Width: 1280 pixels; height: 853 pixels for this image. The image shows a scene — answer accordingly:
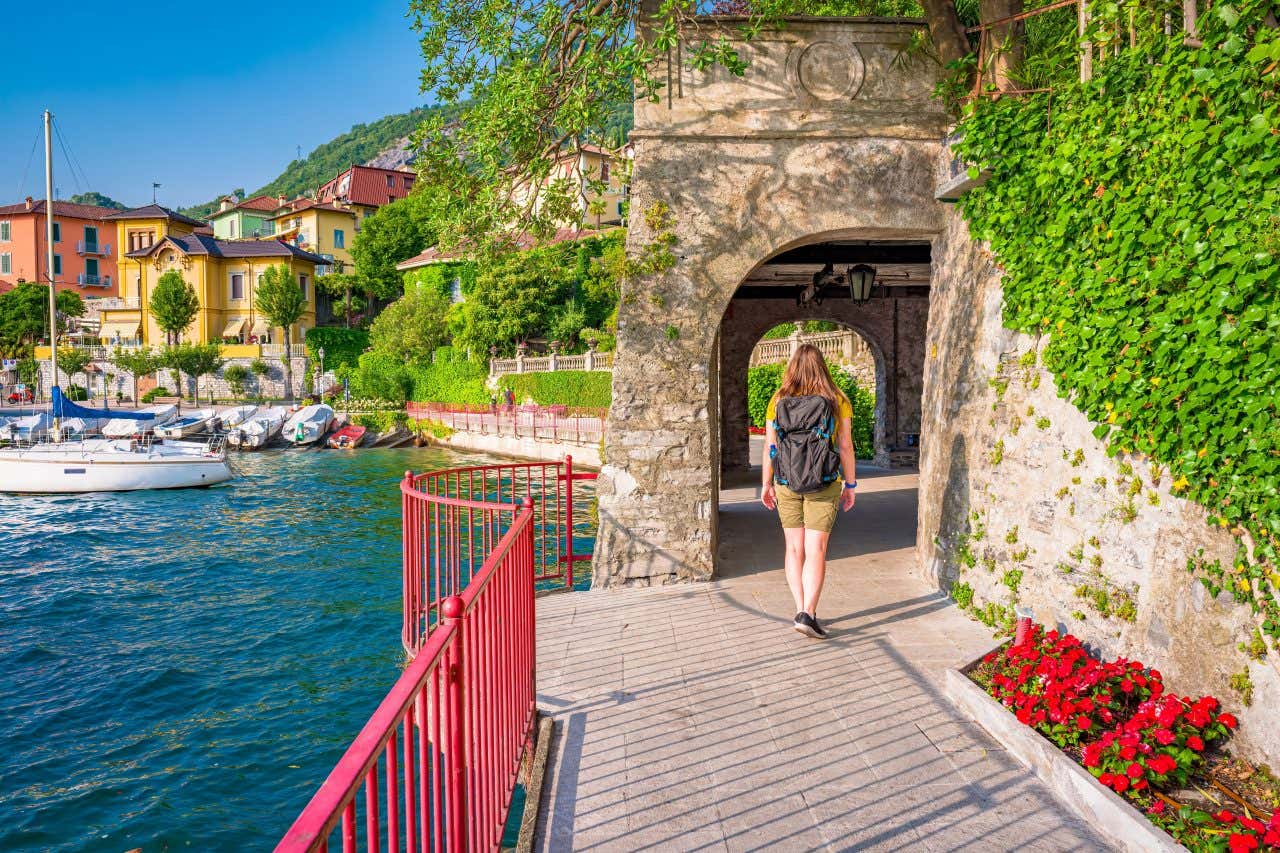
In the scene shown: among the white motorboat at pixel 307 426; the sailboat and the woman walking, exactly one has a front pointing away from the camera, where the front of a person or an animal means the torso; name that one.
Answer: the woman walking

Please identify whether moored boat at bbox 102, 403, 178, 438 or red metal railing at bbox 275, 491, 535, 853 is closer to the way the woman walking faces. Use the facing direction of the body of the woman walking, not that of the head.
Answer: the moored boat

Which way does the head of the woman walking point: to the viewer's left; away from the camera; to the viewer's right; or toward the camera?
away from the camera

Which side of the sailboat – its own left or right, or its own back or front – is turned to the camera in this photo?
left

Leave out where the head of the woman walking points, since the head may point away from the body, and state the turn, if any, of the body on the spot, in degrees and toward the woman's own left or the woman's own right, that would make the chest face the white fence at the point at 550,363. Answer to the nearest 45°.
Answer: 0° — they already face it

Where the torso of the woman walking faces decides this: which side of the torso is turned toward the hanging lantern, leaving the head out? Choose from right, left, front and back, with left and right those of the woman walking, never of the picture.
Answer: front

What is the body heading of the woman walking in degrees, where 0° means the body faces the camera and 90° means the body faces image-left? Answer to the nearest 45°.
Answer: approximately 180°

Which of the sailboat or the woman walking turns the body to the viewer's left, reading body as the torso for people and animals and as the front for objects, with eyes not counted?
the sailboat

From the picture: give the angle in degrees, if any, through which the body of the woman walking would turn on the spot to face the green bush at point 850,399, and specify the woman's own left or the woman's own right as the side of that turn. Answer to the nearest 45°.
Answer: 0° — they already face it

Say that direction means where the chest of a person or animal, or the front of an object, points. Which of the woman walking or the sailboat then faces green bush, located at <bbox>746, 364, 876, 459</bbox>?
the woman walking
